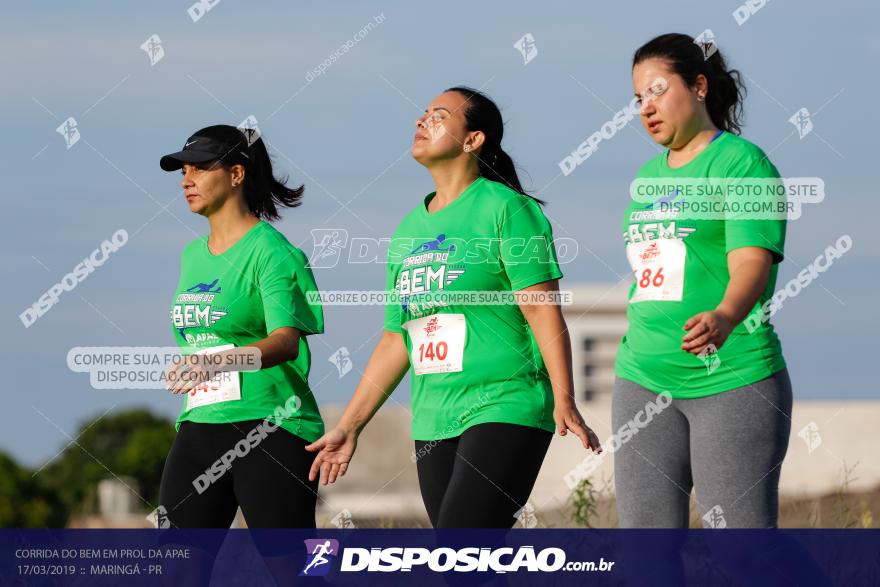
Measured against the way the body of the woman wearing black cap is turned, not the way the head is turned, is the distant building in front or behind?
behind

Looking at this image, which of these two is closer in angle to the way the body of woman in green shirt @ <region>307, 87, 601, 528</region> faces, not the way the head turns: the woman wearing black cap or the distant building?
the woman wearing black cap

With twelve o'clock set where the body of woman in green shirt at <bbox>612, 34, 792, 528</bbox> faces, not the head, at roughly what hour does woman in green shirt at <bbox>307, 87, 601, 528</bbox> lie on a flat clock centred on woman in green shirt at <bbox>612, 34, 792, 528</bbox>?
woman in green shirt at <bbox>307, 87, 601, 528</bbox> is roughly at 2 o'clock from woman in green shirt at <bbox>612, 34, 792, 528</bbox>.

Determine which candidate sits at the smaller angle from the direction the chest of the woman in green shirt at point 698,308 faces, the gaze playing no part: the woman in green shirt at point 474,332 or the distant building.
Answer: the woman in green shirt

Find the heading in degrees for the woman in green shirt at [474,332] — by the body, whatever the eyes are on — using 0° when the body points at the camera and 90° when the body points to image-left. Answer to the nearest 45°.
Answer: approximately 45°

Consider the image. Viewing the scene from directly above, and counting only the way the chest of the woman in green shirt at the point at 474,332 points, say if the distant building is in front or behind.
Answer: behind

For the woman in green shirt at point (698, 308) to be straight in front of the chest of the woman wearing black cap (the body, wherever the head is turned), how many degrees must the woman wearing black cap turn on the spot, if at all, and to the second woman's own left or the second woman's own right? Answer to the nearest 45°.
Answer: approximately 90° to the second woman's own left

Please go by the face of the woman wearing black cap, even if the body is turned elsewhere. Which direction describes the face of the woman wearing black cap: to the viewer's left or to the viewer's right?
to the viewer's left

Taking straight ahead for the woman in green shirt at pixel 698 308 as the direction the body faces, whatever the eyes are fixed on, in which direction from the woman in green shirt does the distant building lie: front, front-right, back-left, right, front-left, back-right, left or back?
back-right

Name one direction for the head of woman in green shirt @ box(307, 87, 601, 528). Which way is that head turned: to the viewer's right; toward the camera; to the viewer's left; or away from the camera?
to the viewer's left
